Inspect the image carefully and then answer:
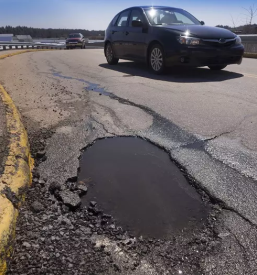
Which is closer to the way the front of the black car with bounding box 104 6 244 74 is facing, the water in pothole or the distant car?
the water in pothole

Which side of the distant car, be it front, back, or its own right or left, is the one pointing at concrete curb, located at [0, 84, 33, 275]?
front

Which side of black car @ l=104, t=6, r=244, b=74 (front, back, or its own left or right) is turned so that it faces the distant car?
back

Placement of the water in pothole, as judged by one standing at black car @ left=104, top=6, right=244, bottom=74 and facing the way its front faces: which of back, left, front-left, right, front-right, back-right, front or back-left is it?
front-right

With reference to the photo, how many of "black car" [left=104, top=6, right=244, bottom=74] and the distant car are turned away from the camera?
0

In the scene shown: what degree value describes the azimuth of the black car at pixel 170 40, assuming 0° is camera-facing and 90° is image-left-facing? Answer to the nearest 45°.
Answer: approximately 315°

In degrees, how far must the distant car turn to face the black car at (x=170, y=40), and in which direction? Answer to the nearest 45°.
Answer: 0° — it already faces it

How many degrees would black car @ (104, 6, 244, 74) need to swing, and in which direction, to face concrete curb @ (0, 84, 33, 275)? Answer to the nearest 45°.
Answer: approximately 45° to its right

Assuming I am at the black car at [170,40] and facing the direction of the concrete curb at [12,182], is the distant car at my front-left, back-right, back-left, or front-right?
back-right

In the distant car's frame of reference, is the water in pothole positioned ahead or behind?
ahead

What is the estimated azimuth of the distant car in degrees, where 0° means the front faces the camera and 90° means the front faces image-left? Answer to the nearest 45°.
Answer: approximately 0°
